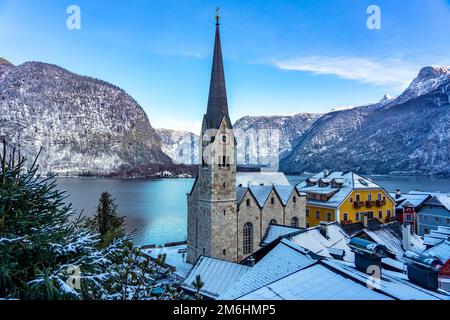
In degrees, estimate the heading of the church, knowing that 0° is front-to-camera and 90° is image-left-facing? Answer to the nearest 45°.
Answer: approximately 45°

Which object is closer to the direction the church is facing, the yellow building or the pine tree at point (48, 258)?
the pine tree

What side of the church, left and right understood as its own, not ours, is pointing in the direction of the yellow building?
back

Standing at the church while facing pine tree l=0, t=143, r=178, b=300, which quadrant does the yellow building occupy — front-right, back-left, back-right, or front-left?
back-left

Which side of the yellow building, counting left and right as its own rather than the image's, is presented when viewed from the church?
right

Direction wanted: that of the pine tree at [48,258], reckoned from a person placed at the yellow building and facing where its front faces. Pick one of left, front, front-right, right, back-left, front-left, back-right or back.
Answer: front-right

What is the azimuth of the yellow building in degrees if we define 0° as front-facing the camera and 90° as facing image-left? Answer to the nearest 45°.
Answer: approximately 315°
